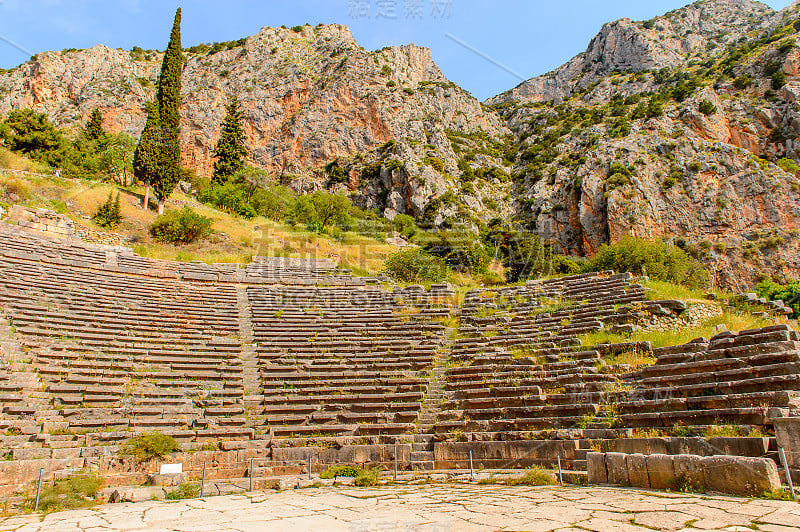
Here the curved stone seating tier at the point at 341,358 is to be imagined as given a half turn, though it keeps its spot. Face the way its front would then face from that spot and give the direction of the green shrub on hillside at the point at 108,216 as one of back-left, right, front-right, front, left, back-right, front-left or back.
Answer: front-left

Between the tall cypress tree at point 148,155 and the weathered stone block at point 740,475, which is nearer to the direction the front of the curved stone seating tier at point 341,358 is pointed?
the weathered stone block

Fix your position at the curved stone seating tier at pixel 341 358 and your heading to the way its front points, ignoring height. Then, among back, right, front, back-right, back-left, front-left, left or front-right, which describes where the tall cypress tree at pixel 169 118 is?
back-right

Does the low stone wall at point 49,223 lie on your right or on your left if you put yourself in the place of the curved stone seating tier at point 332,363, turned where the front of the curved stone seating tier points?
on your right

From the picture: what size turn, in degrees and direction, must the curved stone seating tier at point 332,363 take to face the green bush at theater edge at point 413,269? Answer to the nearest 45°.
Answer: approximately 180°

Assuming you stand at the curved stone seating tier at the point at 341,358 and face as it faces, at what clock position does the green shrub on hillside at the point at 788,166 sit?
The green shrub on hillside is roughly at 8 o'clock from the curved stone seating tier.

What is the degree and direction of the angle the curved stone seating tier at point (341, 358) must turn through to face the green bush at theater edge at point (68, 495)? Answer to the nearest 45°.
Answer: approximately 45° to its right

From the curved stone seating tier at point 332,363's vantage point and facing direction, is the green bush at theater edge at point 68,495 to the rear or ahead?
ahead

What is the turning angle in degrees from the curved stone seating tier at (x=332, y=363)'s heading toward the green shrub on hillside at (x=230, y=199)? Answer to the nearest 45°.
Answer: approximately 135° to its right

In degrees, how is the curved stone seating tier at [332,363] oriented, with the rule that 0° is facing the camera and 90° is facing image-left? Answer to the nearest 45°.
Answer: approximately 0°

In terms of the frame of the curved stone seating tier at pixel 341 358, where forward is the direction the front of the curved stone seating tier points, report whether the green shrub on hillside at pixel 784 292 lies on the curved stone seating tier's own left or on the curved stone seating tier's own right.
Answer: on the curved stone seating tier's own left

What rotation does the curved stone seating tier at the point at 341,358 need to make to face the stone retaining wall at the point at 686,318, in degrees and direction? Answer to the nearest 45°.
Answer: approximately 90° to its left

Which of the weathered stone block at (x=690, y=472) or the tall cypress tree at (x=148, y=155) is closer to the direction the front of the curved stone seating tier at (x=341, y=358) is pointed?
the weathered stone block
